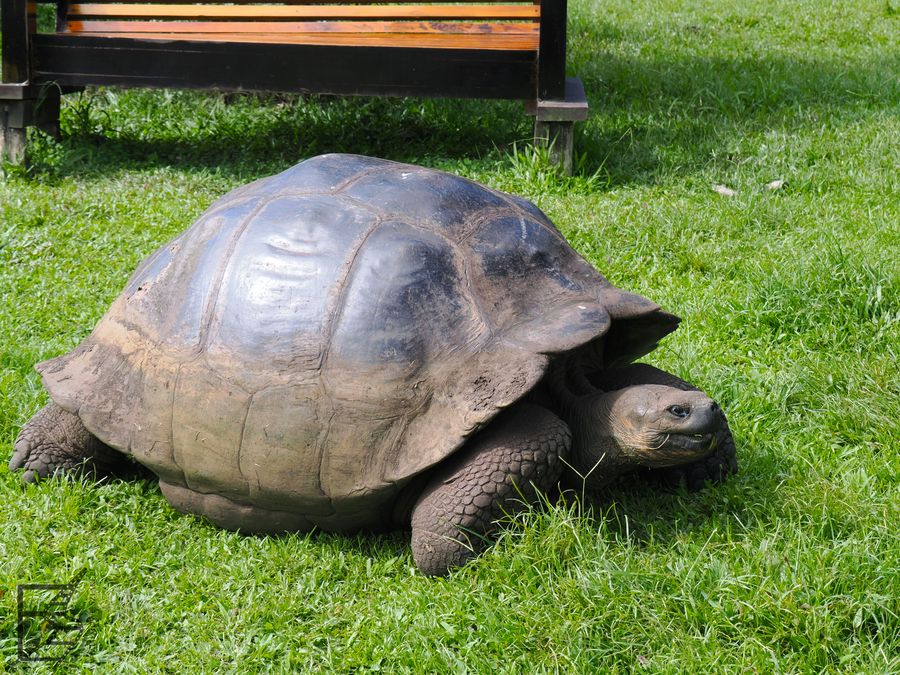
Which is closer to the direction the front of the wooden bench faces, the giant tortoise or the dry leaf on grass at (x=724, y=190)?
the giant tortoise

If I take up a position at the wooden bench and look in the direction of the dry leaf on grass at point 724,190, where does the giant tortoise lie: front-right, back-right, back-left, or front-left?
front-right

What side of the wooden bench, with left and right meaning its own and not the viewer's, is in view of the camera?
front

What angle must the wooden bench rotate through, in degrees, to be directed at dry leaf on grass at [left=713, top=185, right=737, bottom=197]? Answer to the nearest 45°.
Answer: approximately 45° to its left

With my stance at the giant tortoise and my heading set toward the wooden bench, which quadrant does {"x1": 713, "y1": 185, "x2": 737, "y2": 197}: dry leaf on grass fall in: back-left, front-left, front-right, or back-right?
front-right

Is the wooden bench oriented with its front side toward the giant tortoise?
yes
